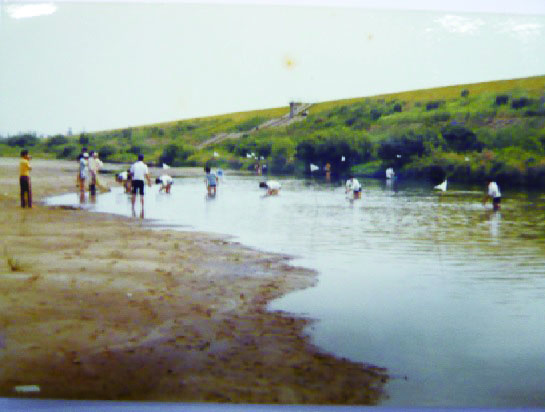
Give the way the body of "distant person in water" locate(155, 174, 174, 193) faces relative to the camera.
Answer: to the viewer's left

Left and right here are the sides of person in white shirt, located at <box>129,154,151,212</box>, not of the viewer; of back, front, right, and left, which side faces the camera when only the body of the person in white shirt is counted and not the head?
back

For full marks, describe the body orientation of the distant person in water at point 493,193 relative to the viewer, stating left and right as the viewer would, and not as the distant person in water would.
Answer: facing to the left of the viewer

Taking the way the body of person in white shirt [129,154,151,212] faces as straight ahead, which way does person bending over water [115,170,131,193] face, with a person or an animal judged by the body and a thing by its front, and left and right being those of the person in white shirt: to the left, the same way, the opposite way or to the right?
to the left

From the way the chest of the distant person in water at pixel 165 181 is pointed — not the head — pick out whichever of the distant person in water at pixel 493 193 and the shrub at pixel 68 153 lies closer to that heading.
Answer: the shrub
